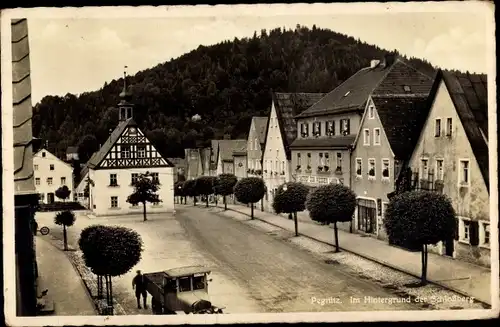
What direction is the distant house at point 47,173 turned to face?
toward the camera

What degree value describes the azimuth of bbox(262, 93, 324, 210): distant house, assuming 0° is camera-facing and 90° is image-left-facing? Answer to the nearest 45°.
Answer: approximately 45°

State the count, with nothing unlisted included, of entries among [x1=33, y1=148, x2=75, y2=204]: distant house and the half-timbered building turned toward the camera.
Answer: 2

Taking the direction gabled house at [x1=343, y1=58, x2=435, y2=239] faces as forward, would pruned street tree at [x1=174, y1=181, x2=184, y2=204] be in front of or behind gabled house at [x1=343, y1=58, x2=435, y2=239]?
in front

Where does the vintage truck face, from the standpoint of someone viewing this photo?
facing the viewer and to the right of the viewer

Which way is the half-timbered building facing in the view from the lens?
facing the viewer

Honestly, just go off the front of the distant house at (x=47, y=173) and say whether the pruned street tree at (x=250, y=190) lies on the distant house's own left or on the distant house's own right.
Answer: on the distant house's own left

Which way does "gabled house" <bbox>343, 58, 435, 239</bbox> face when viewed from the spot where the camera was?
facing the viewer and to the left of the viewer
